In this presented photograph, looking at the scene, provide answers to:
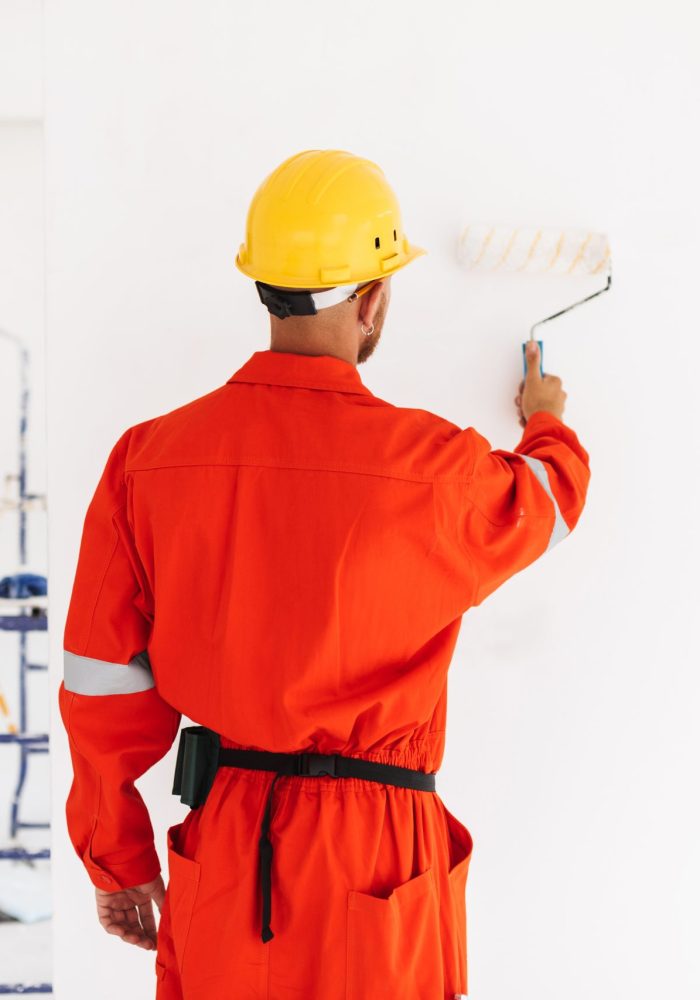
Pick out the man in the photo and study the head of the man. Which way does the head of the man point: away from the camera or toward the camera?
away from the camera

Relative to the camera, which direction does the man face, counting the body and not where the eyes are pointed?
away from the camera
